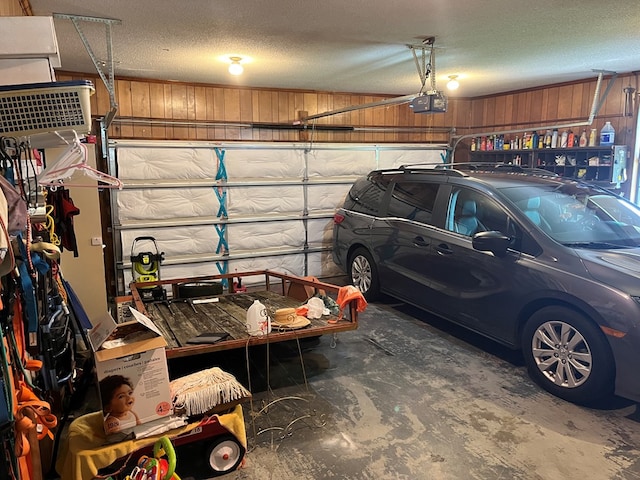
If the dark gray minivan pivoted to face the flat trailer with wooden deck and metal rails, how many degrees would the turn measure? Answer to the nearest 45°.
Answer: approximately 135° to its right

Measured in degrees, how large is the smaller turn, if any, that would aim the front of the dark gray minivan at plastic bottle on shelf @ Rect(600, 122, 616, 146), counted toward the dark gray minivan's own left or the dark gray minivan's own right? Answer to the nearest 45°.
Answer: approximately 135° to the dark gray minivan's own left

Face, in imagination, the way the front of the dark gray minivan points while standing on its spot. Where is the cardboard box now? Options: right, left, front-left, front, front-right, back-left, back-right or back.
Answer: right

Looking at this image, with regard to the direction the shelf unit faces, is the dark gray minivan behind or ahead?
ahead

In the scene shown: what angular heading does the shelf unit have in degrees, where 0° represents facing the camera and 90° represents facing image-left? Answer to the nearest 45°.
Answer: approximately 45°

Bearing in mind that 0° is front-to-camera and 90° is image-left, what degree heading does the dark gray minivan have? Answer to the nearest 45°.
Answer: approximately 315°

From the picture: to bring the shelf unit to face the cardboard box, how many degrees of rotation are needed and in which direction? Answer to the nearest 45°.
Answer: approximately 45° to its left

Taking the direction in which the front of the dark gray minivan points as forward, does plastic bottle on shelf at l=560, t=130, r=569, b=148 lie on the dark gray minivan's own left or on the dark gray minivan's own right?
on the dark gray minivan's own left

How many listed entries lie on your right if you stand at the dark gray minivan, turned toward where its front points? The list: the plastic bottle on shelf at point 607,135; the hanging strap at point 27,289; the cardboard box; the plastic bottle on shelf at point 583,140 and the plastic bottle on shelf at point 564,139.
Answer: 2

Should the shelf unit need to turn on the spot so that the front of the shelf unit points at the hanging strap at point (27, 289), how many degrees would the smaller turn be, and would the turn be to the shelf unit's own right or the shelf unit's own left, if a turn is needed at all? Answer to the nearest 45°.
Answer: approximately 45° to the shelf unit's own left
